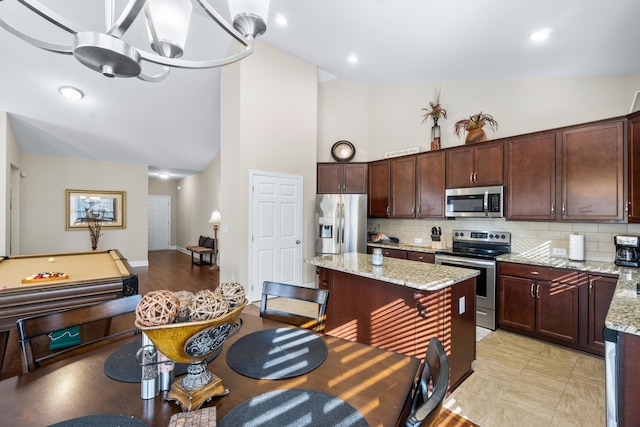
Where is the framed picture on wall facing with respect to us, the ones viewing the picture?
facing the viewer

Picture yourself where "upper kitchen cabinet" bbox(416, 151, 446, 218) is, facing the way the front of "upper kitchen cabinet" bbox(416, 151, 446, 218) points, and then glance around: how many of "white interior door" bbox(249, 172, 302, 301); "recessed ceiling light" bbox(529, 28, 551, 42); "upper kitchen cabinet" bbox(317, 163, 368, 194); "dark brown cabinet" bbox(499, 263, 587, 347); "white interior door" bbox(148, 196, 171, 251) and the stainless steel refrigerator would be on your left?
2

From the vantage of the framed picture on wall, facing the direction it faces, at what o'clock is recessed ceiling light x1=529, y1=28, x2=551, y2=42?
The recessed ceiling light is roughly at 11 o'clock from the framed picture on wall.

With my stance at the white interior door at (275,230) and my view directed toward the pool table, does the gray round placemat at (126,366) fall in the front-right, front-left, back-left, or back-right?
front-left

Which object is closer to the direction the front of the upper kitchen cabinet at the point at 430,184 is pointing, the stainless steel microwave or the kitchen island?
the kitchen island

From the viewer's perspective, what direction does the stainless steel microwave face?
toward the camera

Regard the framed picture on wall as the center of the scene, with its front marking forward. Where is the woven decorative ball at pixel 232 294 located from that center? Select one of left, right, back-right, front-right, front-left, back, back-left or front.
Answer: front

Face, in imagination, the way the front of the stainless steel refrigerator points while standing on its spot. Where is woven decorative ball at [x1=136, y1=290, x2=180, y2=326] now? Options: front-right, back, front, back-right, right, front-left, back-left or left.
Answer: front

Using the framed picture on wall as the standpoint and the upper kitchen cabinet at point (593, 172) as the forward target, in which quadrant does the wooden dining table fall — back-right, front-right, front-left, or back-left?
front-right

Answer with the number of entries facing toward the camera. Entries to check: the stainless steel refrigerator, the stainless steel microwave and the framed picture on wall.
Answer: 3

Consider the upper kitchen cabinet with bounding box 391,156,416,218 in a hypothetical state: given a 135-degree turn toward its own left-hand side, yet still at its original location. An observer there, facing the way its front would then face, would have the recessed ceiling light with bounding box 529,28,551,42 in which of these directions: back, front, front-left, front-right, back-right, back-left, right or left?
front-right

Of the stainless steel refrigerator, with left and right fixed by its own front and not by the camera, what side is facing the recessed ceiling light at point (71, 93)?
right

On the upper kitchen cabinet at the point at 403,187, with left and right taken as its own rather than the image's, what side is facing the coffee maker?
left

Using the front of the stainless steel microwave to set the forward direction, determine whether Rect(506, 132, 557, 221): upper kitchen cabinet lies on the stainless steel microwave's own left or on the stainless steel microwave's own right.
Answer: on the stainless steel microwave's own left
